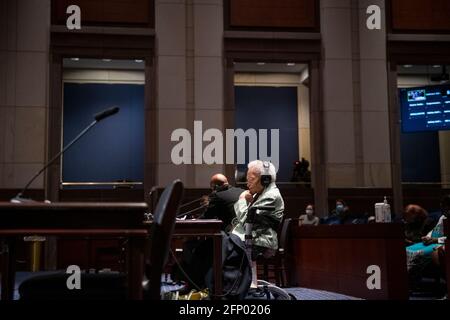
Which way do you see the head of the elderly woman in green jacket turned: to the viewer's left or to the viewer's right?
to the viewer's left

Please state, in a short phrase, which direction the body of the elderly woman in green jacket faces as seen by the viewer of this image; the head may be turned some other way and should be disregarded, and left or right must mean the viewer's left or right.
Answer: facing to the left of the viewer

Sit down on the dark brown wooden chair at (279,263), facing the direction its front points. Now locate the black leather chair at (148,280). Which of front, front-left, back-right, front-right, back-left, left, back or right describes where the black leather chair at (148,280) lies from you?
left

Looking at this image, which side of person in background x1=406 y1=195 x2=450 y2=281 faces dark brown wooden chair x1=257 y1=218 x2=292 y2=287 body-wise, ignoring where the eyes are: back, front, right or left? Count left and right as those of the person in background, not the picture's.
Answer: front

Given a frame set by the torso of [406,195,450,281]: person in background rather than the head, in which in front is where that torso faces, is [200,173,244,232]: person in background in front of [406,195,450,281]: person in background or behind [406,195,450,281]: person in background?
in front

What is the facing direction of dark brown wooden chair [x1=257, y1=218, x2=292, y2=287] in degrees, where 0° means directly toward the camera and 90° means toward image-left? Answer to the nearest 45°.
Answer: approximately 90°

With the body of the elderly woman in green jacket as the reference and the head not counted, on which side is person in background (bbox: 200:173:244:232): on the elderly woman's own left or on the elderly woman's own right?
on the elderly woman's own right

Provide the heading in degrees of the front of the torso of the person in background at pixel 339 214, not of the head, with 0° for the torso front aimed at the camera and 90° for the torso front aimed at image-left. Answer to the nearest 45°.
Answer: approximately 45°

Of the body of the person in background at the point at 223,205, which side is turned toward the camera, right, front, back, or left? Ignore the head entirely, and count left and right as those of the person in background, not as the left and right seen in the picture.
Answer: left

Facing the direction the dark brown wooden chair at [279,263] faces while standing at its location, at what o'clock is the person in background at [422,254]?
The person in background is roughly at 7 o'clock from the dark brown wooden chair.
